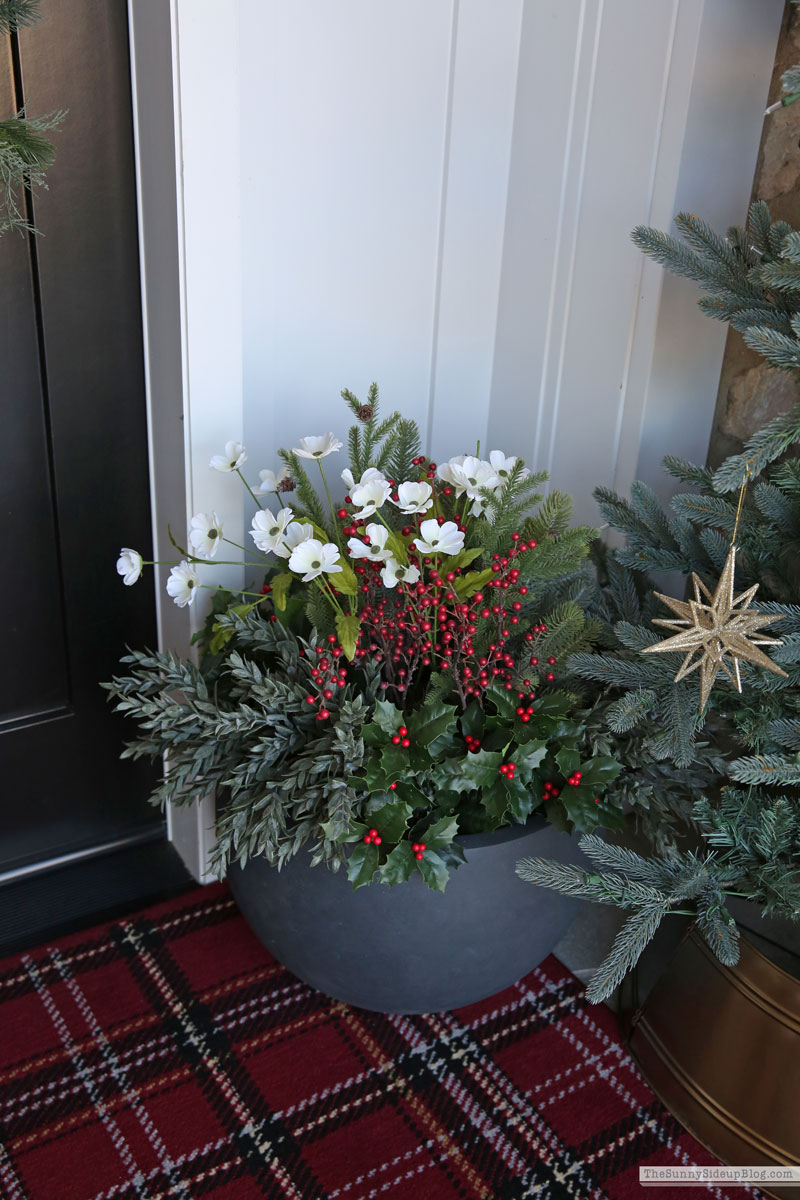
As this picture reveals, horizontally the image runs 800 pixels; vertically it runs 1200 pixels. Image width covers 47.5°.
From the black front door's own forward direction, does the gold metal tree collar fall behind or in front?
in front

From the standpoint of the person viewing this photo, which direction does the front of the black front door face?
facing the viewer and to the right of the viewer

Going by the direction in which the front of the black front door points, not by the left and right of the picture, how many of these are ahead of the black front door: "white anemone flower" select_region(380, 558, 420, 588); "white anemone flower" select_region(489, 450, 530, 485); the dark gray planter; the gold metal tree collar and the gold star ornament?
5

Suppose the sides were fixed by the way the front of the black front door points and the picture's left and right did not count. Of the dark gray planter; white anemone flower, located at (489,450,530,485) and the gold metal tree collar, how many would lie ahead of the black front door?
3

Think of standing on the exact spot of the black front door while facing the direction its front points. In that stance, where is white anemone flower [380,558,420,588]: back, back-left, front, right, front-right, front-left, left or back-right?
front

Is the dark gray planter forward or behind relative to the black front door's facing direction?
forward
